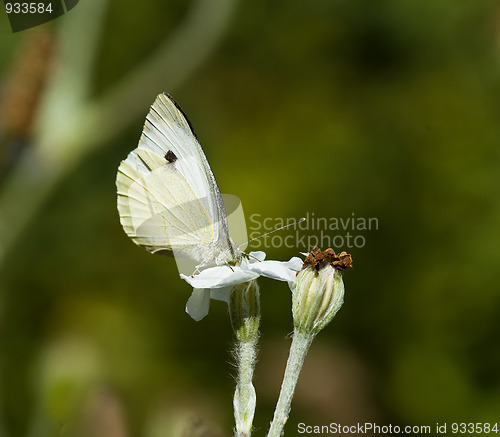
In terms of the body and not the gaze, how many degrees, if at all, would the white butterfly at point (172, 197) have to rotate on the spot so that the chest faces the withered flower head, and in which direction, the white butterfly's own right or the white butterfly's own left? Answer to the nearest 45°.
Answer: approximately 45° to the white butterfly's own right

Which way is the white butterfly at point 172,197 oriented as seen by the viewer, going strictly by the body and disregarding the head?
to the viewer's right
